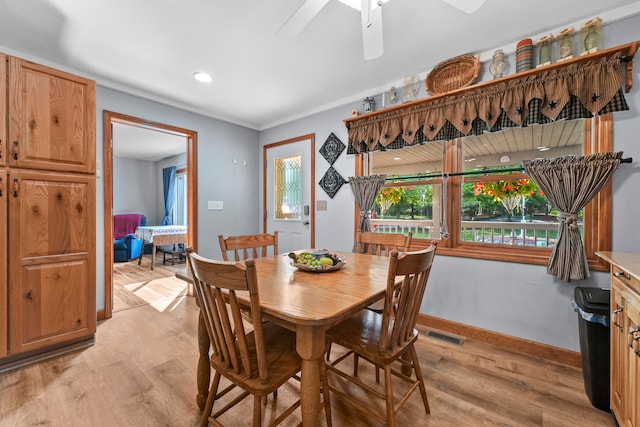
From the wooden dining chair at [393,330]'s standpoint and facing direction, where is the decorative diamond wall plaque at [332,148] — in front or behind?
in front

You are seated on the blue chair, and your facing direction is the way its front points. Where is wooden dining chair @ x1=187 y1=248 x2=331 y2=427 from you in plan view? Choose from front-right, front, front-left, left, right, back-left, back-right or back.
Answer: front-left

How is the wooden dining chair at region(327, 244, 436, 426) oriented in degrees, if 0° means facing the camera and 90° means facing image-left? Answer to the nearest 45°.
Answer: approximately 135°

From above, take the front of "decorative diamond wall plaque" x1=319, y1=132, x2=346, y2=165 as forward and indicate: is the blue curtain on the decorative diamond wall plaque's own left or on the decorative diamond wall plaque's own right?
on the decorative diamond wall plaque's own right

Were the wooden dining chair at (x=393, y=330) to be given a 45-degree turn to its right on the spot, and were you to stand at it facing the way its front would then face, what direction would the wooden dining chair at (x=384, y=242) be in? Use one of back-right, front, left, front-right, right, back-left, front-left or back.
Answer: front

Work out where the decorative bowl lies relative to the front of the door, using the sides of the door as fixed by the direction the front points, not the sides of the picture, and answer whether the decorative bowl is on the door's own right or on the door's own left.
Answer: on the door's own left

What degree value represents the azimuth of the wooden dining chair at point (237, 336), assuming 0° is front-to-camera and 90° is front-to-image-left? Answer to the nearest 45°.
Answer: approximately 225°

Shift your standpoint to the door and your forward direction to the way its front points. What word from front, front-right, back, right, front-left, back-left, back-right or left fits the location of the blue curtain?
right

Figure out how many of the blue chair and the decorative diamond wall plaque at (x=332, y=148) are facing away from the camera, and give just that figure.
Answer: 0

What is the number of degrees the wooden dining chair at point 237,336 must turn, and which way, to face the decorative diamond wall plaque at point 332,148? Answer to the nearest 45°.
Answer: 0° — it already faces it

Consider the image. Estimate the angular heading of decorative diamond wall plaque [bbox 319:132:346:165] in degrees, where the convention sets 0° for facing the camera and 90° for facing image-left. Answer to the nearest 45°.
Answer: approximately 45°

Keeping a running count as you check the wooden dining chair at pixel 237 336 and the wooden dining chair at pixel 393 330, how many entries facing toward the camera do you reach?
0

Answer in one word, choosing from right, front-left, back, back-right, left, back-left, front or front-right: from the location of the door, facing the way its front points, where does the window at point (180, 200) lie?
right
